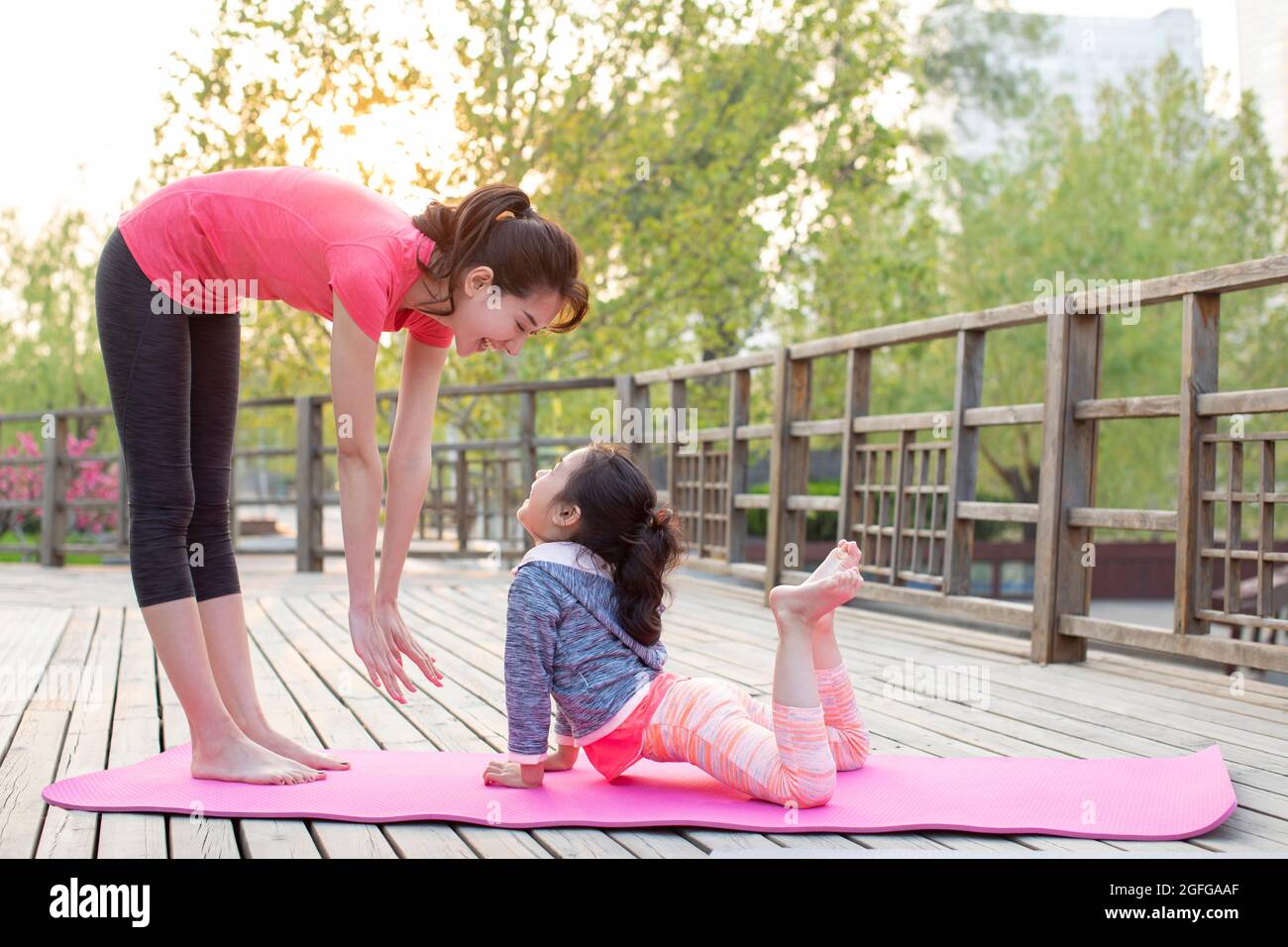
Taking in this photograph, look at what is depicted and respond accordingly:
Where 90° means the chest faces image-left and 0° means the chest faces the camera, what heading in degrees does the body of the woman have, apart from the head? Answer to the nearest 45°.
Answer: approximately 270°

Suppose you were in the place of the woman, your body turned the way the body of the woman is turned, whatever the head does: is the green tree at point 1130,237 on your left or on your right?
on your left
